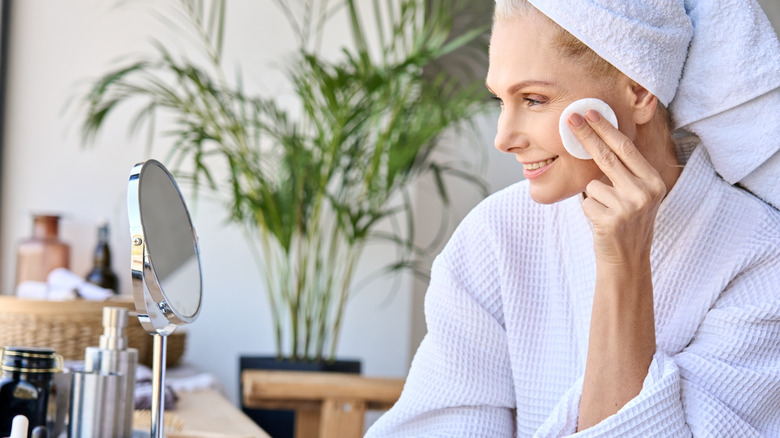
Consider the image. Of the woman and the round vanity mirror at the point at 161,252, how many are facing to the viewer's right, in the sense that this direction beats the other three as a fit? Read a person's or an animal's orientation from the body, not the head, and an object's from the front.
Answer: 1

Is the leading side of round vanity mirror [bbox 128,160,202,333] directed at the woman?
yes

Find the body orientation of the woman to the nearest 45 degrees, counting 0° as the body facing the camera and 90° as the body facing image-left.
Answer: approximately 45°

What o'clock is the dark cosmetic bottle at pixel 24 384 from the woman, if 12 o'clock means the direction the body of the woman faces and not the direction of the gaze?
The dark cosmetic bottle is roughly at 1 o'clock from the woman.

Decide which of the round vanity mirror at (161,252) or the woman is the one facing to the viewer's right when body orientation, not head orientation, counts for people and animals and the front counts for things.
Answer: the round vanity mirror

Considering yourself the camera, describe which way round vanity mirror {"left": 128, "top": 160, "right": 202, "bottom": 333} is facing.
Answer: facing to the right of the viewer

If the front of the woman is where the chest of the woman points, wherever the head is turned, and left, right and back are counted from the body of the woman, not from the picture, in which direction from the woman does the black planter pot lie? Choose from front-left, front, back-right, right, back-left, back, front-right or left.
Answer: right

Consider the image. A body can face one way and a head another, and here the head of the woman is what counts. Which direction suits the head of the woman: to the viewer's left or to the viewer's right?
to the viewer's left

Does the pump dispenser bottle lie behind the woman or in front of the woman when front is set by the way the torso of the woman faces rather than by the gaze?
in front
